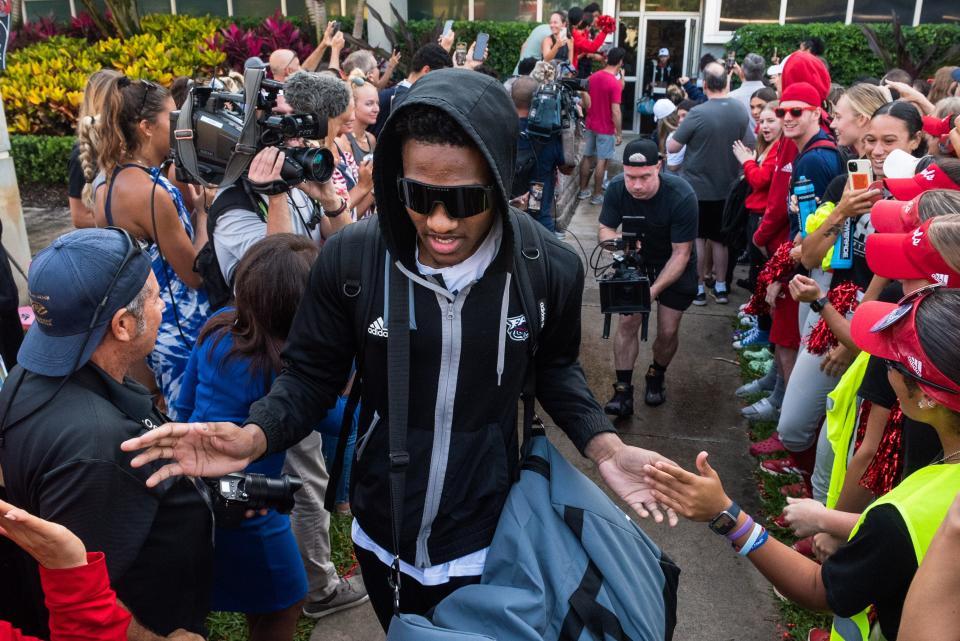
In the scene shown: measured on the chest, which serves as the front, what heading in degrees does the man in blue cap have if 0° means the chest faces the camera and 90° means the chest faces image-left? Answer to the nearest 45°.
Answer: approximately 225°

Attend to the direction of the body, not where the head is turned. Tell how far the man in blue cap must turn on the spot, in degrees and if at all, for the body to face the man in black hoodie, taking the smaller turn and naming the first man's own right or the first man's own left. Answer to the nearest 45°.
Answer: approximately 45° to the first man's own right

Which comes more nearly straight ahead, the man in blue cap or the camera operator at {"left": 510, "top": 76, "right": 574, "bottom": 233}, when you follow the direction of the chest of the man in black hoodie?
the man in blue cap

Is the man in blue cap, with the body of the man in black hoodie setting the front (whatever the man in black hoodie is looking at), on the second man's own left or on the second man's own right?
on the second man's own right

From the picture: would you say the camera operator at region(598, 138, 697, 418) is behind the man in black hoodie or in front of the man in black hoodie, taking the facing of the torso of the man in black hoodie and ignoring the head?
behind

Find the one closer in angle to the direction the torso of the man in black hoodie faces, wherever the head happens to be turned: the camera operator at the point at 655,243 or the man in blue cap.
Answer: the man in blue cap

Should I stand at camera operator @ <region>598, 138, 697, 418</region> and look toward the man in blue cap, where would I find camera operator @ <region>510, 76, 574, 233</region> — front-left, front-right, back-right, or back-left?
back-right

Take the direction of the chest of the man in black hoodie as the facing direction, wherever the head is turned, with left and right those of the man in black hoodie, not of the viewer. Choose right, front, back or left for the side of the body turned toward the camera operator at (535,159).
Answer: back

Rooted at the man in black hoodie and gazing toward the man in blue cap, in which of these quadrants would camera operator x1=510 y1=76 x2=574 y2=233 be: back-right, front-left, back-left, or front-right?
back-right

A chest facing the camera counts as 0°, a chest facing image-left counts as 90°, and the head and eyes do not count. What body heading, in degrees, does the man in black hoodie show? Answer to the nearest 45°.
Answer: approximately 0°

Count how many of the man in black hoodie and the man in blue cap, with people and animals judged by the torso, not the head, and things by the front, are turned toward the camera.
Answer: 1
